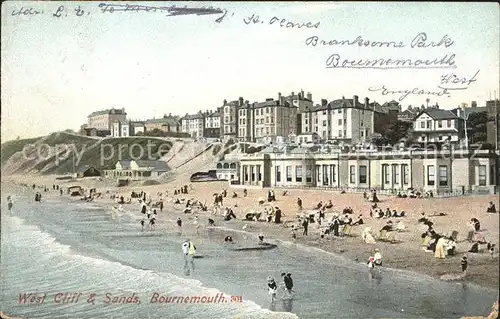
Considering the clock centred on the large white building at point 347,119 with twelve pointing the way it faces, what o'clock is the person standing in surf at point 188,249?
The person standing in surf is roughly at 1 o'clock from the large white building.

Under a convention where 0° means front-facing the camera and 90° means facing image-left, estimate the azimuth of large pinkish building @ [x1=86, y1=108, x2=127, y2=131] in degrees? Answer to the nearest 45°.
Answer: approximately 45°

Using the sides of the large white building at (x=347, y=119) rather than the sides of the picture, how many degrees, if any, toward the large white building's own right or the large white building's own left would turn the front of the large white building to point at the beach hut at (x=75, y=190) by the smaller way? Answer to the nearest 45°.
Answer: approximately 45° to the large white building's own right

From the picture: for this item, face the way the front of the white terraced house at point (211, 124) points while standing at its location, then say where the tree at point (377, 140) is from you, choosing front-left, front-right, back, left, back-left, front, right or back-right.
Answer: back-left
